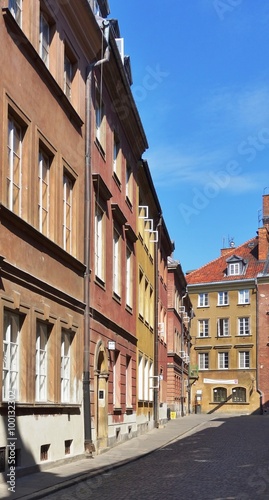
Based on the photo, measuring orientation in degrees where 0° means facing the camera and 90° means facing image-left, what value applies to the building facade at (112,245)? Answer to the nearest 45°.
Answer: approximately 270°

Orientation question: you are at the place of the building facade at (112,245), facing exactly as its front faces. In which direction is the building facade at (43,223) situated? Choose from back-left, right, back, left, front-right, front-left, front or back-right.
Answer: right
